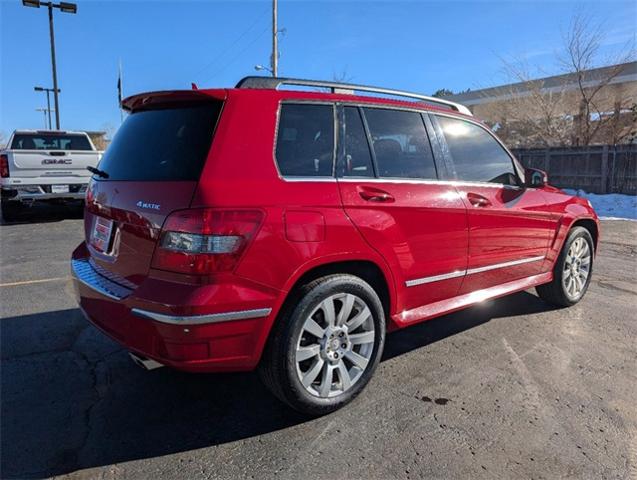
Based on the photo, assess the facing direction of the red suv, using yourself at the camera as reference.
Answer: facing away from the viewer and to the right of the viewer

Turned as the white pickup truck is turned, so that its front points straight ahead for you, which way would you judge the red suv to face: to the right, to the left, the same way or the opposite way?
to the right

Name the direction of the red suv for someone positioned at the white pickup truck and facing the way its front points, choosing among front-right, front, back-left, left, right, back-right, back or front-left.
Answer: back

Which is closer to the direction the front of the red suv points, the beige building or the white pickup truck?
the beige building

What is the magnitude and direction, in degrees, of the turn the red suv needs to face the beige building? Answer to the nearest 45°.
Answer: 0° — it already faces it

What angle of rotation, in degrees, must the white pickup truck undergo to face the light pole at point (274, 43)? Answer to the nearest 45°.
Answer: approximately 45° to its right

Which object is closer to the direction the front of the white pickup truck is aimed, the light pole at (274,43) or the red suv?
the light pole

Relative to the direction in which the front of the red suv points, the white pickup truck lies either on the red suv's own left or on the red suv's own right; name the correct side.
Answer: on the red suv's own left

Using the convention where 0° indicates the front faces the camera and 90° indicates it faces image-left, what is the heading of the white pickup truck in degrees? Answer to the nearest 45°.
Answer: approximately 180°

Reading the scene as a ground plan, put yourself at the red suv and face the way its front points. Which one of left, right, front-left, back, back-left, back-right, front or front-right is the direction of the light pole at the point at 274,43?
front-left

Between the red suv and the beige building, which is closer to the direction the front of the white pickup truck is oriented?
the beige building
